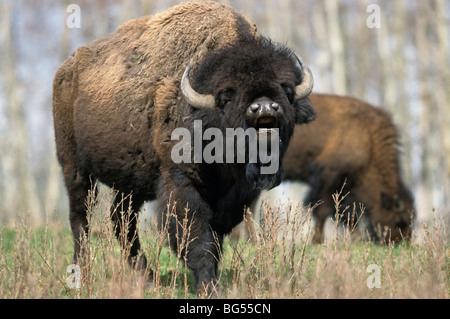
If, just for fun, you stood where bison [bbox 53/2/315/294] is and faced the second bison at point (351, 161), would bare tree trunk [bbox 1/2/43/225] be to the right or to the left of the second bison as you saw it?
left

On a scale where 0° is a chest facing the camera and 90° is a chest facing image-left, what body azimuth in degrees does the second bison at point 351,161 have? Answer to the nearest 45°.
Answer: approximately 270°

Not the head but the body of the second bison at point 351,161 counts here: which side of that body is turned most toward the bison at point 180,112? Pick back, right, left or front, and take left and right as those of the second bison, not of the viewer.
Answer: right

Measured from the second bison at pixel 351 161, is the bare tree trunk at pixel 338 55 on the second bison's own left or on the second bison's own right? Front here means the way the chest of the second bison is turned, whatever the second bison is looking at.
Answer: on the second bison's own left

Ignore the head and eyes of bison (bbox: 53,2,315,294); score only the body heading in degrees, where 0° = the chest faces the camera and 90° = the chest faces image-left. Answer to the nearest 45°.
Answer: approximately 315°

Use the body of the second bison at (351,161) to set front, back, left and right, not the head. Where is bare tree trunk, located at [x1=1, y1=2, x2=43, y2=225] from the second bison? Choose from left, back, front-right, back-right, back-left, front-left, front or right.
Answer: back-left

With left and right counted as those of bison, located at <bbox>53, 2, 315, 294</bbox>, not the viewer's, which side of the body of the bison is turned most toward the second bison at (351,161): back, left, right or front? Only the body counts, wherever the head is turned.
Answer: left
